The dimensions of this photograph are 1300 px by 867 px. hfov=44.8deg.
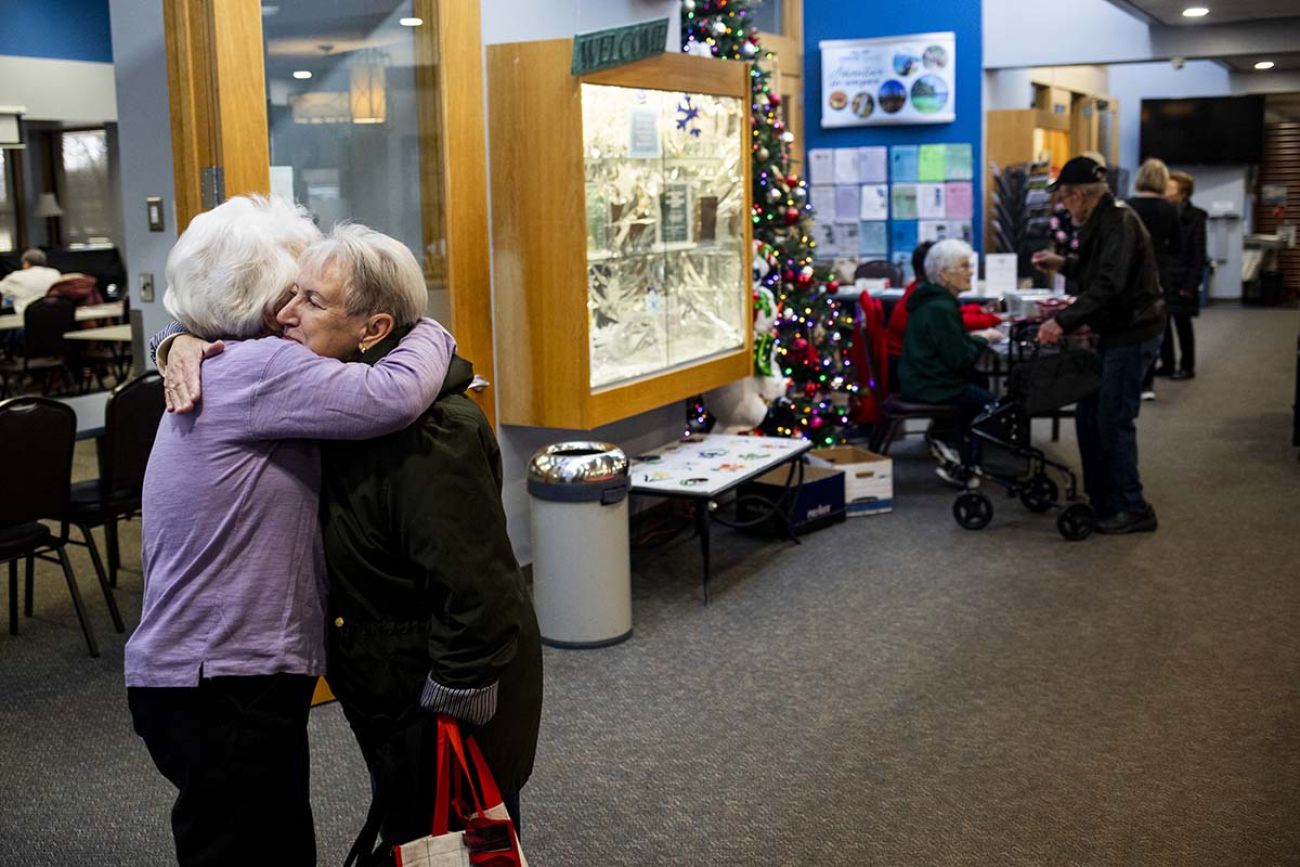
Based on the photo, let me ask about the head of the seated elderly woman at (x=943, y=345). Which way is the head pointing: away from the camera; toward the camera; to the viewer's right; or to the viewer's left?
to the viewer's right

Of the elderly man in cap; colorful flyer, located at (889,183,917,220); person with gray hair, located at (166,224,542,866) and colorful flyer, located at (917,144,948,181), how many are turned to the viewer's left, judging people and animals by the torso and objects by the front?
2

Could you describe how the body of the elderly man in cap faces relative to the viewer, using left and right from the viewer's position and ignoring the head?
facing to the left of the viewer

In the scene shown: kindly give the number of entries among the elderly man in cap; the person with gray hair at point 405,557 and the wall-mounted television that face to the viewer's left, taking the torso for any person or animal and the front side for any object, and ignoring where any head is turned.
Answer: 2

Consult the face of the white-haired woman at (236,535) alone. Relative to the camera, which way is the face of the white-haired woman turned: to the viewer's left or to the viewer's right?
to the viewer's right

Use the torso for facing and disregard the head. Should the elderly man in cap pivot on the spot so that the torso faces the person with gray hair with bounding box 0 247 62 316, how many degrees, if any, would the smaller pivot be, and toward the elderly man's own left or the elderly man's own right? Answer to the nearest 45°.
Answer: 0° — they already face them

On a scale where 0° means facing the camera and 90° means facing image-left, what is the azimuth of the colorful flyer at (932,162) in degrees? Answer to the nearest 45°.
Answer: approximately 0°

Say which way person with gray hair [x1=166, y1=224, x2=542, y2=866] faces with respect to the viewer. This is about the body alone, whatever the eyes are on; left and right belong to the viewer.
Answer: facing to the left of the viewer

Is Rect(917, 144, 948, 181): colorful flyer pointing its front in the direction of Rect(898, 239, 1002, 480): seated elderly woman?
yes
